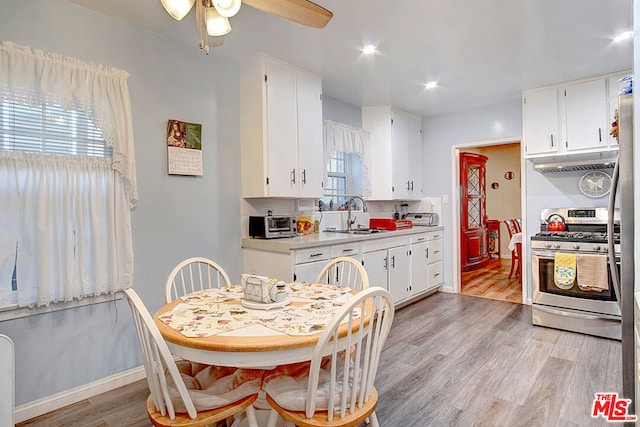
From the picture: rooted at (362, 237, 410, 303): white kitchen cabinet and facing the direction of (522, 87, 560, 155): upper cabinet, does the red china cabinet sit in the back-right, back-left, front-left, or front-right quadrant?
front-left

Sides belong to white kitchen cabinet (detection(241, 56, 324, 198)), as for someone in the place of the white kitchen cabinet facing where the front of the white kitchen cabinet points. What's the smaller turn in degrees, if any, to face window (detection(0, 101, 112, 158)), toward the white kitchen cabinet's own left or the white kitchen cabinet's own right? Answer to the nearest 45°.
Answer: approximately 90° to the white kitchen cabinet's own right

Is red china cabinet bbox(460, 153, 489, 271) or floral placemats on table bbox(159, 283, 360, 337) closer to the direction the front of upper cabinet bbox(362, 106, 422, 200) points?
the floral placemats on table

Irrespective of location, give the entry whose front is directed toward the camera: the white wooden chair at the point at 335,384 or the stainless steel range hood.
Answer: the stainless steel range hood

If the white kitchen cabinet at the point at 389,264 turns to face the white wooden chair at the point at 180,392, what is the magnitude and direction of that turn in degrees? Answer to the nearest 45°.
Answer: approximately 45° to its right

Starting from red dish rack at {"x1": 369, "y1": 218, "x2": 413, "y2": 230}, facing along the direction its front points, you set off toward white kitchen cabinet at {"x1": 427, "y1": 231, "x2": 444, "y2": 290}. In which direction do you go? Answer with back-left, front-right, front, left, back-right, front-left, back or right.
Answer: left

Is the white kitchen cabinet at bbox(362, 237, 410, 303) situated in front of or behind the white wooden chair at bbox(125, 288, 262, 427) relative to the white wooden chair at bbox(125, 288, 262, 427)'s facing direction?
in front

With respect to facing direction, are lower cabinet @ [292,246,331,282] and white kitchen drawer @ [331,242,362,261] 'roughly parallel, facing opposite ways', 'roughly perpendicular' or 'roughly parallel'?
roughly parallel

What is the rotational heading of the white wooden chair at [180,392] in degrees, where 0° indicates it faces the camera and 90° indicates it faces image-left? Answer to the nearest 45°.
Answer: approximately 225°

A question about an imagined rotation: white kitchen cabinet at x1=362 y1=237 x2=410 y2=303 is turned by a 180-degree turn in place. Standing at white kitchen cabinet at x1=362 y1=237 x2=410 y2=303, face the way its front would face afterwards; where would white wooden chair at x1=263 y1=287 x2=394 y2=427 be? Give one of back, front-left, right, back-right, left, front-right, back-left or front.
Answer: back-left

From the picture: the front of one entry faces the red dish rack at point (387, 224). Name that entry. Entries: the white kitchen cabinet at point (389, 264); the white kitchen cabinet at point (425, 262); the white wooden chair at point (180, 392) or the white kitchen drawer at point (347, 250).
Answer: the white wooden chair

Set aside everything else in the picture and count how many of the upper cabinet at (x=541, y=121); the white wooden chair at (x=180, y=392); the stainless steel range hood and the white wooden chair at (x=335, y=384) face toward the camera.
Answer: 2

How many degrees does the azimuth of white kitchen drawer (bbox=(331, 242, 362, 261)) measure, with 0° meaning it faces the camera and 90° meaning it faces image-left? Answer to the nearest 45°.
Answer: approximately 315°

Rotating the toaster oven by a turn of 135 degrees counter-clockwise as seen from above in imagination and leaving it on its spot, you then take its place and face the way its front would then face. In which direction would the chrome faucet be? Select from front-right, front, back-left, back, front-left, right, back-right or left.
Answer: front-right

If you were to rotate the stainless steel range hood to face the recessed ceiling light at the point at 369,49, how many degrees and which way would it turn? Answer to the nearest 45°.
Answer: approximately 45° to its right

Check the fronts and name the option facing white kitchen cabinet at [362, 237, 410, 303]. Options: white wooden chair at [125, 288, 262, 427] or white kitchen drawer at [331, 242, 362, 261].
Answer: the white wooden chair
